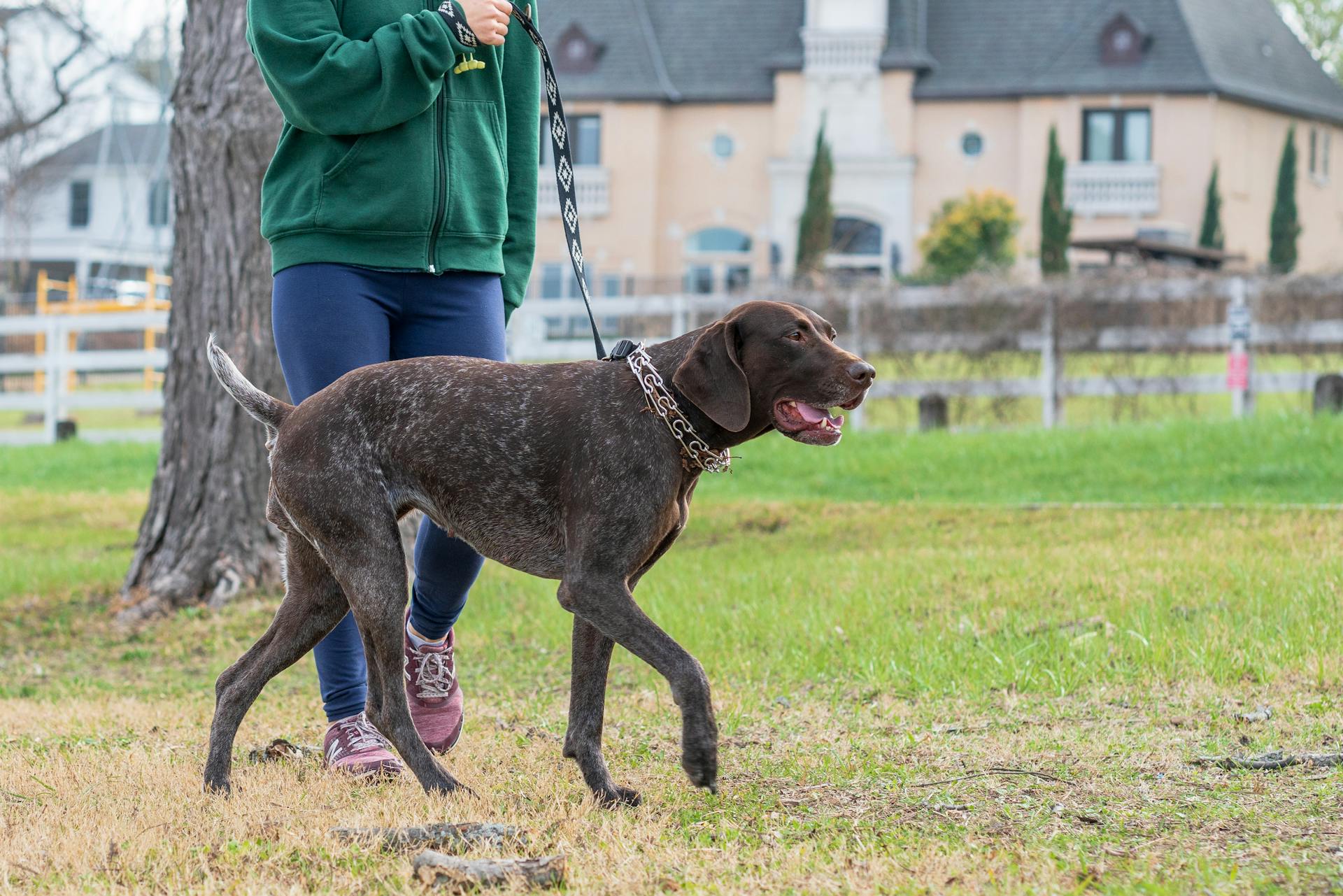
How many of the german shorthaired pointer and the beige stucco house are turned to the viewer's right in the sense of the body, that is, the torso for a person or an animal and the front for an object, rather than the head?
1

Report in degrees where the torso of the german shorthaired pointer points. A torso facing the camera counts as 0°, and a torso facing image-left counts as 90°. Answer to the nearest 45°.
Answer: approximately 270°

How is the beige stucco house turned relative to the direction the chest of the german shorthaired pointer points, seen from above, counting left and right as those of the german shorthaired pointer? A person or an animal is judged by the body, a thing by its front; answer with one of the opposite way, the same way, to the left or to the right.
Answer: to the right

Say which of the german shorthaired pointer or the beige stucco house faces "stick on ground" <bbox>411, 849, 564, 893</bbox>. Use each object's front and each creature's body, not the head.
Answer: the beige stucco house

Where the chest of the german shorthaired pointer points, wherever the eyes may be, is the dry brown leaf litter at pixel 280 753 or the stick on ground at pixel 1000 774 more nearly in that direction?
the stick on ground

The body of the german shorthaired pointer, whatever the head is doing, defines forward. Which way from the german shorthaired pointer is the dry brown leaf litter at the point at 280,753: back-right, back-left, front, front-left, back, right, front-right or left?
back-left

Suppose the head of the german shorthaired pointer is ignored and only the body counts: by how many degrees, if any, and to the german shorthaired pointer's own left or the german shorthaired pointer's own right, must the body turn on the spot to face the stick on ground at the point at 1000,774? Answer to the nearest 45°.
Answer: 0° — it already faces it

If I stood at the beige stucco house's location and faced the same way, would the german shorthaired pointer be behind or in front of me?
in front

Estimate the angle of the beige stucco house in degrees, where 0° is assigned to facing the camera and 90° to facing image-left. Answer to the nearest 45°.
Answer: approximately 0°

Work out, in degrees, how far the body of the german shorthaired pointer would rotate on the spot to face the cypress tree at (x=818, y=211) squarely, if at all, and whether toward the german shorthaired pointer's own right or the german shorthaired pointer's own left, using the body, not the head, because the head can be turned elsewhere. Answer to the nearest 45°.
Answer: approximately 90° to the german shorthaired pointer's own left
